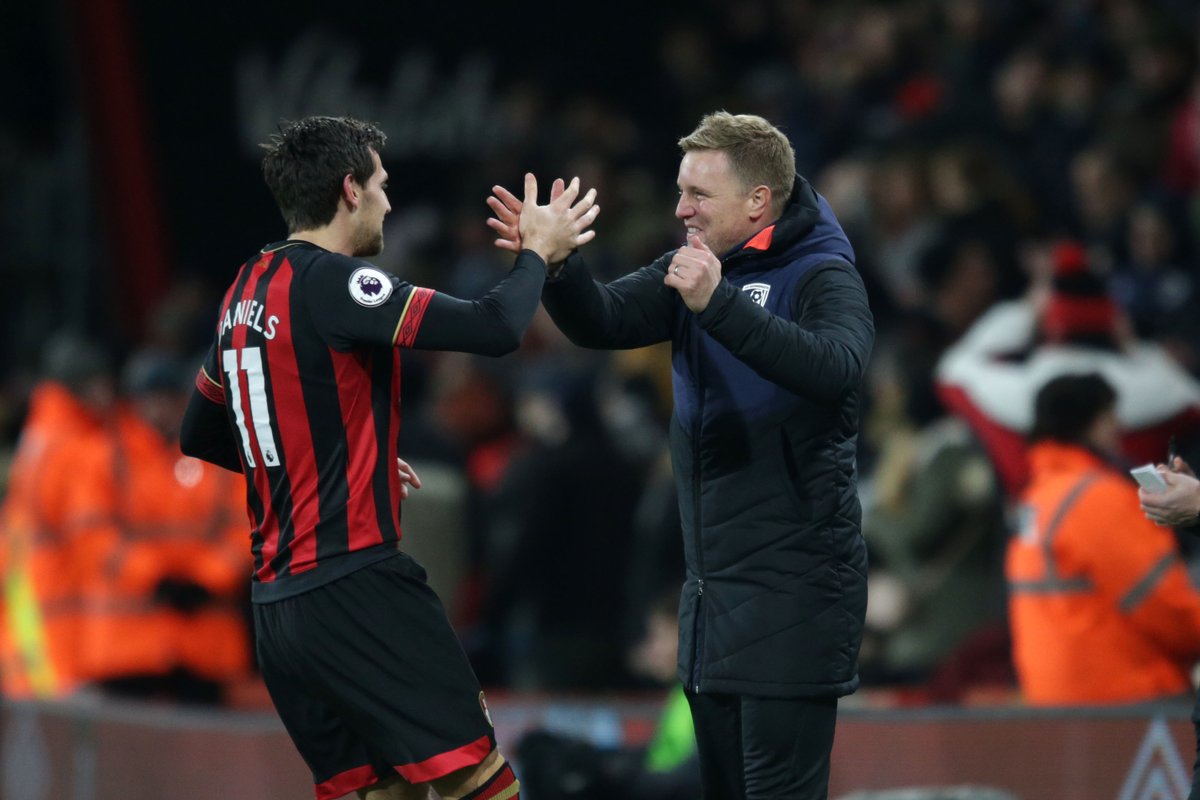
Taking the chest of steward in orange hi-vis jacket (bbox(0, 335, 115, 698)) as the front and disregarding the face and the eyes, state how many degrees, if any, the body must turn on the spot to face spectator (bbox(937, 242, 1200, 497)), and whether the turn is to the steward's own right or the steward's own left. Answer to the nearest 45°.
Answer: approximately 45° to the steward's own right

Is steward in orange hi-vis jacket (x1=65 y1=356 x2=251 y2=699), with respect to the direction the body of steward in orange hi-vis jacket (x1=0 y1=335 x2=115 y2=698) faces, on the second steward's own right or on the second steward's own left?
on the second steward's own right

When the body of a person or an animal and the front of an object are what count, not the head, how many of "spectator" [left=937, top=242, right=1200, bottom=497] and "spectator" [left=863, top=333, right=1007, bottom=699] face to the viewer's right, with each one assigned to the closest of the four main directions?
0

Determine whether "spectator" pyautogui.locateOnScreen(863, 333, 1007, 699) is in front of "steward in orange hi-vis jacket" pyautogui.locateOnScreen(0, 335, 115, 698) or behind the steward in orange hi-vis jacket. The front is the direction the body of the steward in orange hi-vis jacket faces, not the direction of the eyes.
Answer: in front

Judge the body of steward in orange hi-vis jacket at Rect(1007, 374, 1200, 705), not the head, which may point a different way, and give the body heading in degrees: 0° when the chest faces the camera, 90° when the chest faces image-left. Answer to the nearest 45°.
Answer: approximately 225°

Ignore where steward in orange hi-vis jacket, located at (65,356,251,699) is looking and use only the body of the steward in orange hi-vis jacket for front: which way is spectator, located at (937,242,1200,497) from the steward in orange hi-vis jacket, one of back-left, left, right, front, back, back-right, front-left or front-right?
left

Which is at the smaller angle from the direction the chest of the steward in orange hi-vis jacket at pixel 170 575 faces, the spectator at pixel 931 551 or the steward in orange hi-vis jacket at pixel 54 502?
the spectator

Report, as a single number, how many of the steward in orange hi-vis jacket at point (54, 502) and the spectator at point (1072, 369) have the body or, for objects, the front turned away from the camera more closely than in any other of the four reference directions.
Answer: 1
